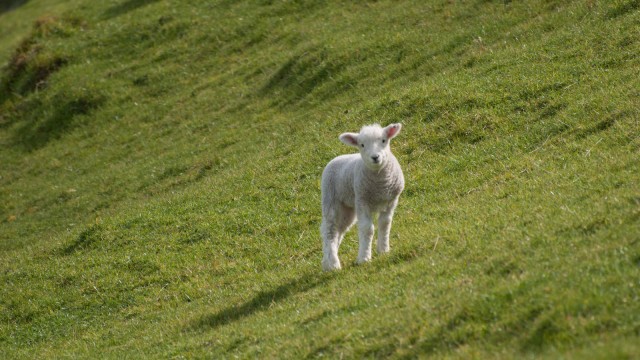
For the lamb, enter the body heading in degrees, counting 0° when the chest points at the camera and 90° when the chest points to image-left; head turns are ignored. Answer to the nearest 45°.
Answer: approximately 315°
